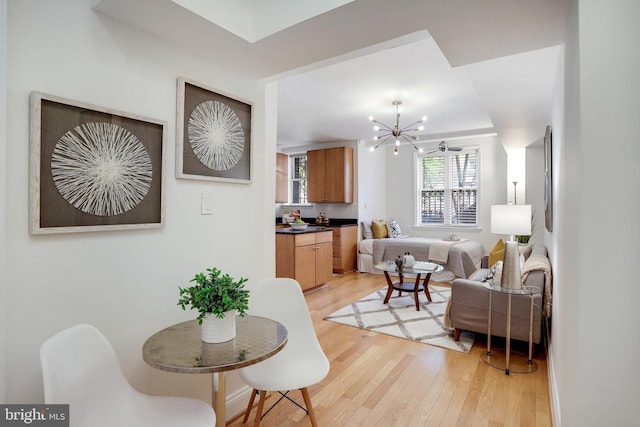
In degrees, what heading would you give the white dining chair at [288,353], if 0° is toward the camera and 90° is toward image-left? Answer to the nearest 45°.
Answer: approximately 45°

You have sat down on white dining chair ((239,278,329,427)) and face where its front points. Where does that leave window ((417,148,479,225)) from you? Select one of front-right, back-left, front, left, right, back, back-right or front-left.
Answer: back

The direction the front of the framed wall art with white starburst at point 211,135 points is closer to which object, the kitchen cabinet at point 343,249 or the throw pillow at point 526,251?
the throw pillow

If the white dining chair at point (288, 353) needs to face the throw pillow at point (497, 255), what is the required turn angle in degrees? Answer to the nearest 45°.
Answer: approximately 180°

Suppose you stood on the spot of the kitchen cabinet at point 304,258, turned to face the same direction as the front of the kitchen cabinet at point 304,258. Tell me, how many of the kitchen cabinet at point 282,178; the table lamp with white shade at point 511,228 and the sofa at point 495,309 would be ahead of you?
2

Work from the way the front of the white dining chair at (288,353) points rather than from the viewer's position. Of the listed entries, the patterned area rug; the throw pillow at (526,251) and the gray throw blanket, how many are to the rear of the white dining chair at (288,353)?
3

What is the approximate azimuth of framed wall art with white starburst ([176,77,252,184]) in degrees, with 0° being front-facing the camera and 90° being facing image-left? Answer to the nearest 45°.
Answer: approximately 315°

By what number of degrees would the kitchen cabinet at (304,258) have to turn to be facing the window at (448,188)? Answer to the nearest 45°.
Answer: approximately 90° to its left

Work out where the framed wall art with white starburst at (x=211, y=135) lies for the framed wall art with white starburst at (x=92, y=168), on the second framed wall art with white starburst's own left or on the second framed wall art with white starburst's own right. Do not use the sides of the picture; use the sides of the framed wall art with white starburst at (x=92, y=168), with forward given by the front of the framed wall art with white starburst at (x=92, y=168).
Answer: on the second framed wall art with white starburst's own left

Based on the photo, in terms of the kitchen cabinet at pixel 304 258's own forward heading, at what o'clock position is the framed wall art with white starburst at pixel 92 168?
The framed wall art with white starburst is roughly at 2 o'clock from the kitchen cabinet.

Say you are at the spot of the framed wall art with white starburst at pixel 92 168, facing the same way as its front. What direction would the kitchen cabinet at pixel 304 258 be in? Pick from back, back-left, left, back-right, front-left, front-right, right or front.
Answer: left

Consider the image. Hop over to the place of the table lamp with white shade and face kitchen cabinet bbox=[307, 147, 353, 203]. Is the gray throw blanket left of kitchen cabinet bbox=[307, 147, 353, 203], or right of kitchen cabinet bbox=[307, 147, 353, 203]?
right

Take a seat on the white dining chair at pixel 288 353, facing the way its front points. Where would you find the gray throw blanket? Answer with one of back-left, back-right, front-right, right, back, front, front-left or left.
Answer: back

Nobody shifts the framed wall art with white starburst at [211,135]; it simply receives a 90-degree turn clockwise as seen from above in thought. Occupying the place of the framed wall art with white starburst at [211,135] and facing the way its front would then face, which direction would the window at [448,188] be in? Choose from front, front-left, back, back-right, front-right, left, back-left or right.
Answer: back

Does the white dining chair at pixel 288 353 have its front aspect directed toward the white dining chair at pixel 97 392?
yes

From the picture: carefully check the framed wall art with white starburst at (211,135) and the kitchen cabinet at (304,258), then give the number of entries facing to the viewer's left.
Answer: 0

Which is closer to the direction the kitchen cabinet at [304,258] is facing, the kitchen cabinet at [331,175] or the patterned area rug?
the patterned area rug

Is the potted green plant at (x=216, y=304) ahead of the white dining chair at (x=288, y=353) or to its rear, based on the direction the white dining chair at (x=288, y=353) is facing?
ahead

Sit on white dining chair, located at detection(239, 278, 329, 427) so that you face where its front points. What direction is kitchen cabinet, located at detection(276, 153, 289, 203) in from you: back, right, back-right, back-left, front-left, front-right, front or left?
back-right
